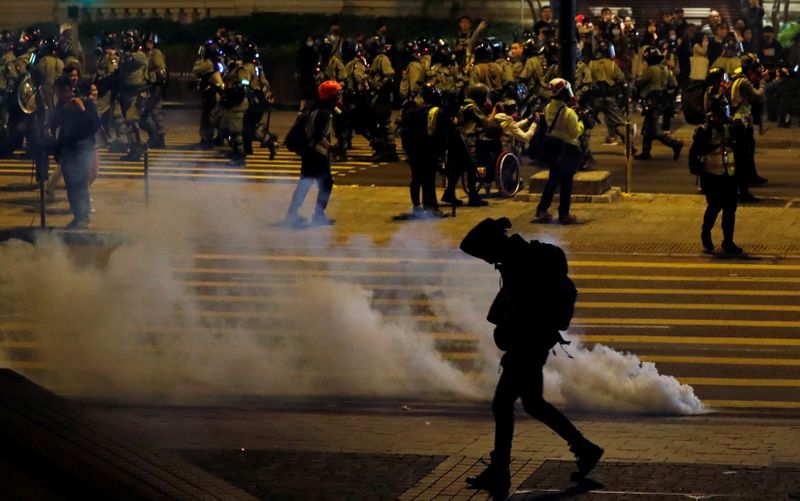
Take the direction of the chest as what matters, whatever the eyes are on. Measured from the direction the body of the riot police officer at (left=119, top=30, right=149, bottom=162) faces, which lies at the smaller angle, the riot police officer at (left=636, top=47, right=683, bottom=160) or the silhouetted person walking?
the silhouetted person walking

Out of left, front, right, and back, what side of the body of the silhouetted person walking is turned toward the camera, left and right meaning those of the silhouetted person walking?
left

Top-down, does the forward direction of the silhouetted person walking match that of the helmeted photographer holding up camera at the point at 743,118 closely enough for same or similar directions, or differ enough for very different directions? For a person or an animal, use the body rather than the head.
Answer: very different directions

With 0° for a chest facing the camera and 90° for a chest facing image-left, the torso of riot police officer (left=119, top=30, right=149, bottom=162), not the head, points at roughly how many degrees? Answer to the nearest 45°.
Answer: approximately 45°

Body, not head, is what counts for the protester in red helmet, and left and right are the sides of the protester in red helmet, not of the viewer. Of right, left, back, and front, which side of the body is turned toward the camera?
right

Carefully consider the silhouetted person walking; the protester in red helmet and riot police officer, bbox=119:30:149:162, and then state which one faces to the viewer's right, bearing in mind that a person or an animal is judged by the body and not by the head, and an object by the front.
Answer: the protester in red helmet

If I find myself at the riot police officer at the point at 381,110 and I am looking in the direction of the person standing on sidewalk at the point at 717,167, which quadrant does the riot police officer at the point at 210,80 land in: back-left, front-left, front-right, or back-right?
back-right

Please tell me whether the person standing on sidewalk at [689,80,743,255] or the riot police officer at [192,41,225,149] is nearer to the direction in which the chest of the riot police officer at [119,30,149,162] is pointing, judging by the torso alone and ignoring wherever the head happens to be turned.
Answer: the person standing on sidewalk
